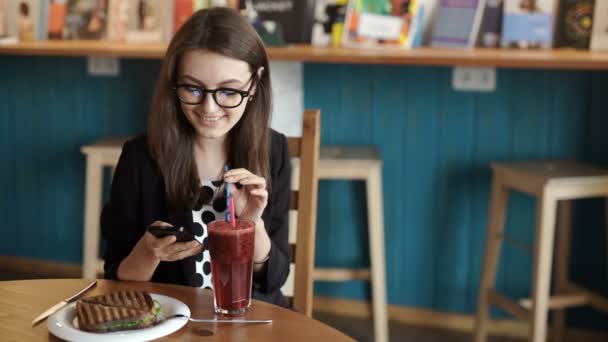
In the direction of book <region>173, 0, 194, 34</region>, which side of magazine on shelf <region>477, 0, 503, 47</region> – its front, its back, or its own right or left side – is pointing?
right

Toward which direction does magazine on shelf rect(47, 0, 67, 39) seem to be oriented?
toward the camera

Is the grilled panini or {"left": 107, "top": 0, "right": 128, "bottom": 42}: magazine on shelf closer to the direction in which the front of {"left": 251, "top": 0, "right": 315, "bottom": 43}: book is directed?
the grilled panini

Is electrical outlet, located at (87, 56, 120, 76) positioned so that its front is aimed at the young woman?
yes

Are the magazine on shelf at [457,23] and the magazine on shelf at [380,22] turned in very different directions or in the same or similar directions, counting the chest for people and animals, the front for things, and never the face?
same or similar directions

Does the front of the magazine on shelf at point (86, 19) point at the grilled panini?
yes

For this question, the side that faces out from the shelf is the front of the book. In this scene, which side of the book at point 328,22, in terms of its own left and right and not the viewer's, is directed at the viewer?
front

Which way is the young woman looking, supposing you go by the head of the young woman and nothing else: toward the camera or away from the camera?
toward the camera

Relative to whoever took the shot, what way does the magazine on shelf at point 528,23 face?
facing the viewer

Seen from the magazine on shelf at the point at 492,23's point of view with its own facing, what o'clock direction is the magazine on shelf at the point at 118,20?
the magazine on shelf at the point at 118,20 is roughly at 3 o'clock from the magazine on shelf at the point at 492,23.

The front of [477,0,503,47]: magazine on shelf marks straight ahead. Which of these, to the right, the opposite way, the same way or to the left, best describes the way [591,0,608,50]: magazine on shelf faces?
the same way

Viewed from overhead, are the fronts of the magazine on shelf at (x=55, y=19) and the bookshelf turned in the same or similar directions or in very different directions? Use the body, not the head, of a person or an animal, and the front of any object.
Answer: same or similar directions

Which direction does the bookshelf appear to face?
toward the camera
